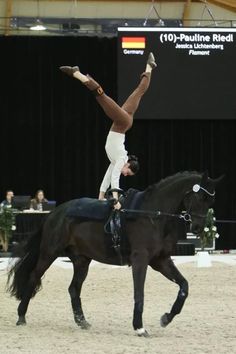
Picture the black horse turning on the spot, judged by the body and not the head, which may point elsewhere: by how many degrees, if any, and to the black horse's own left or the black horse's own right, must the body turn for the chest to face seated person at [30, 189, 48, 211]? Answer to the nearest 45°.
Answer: approximately 90° to the black horse's own left

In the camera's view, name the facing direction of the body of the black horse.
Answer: to the viewer's right

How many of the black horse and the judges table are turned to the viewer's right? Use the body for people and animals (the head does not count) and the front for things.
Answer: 1

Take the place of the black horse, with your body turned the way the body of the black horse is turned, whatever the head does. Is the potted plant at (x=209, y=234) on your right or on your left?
on your left

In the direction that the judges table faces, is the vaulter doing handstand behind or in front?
in front

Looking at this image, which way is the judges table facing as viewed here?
toward the camera

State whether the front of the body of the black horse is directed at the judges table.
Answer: no

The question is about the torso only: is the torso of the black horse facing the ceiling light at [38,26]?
no

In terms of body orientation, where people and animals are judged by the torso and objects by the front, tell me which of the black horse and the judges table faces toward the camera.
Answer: the judges table

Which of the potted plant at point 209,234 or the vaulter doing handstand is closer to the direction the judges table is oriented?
the vaulter doing handstand

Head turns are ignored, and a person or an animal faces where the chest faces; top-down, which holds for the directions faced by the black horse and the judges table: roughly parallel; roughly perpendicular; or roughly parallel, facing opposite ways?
roughly perpendicular

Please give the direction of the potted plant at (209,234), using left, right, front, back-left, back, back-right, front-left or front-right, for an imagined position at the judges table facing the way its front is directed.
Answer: left
